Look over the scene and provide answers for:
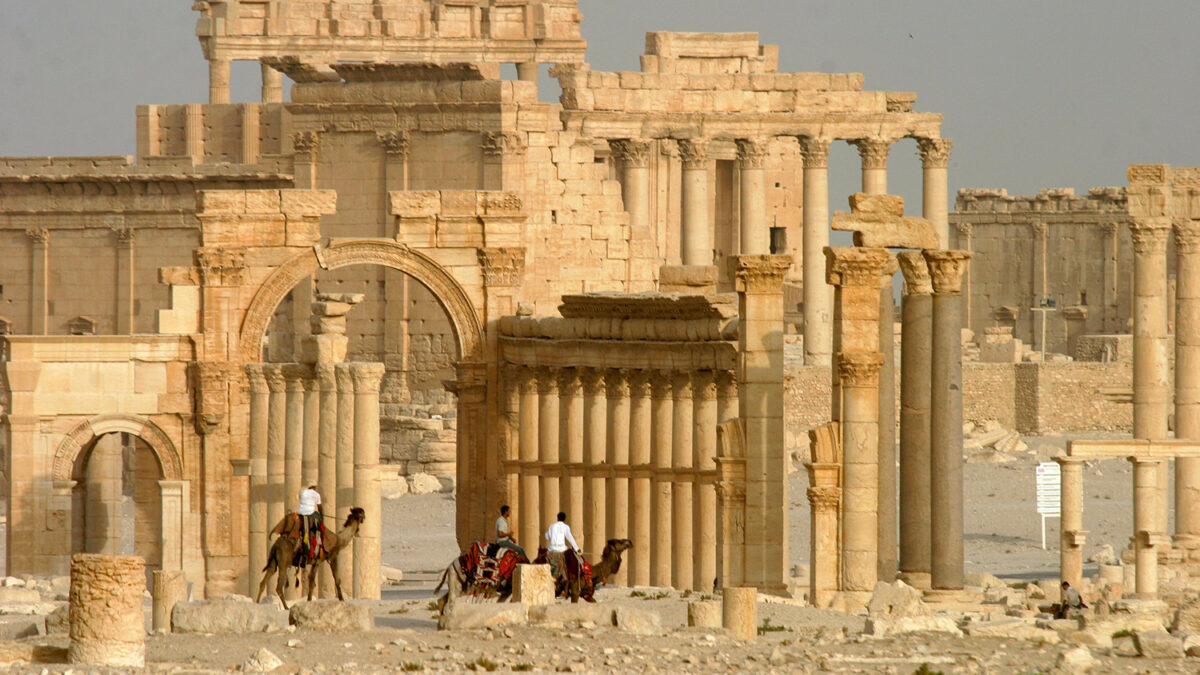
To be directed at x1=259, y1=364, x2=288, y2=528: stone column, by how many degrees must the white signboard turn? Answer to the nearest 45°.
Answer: approximately 45° to its right

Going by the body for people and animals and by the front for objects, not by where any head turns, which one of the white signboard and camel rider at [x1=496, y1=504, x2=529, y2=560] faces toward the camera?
the white signboard

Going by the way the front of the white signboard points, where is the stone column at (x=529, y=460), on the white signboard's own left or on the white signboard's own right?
on the white signboard's own right

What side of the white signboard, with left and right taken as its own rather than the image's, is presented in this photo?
front

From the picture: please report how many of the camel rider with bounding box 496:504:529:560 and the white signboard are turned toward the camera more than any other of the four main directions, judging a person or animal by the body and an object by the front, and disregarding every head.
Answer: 1
